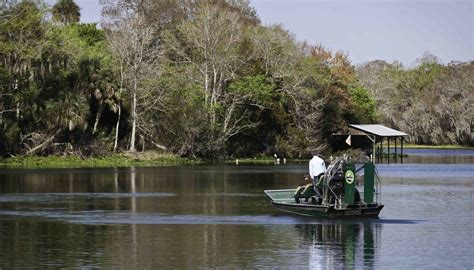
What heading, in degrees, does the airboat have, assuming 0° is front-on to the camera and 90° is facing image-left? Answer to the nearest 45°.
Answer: approximately 135°
